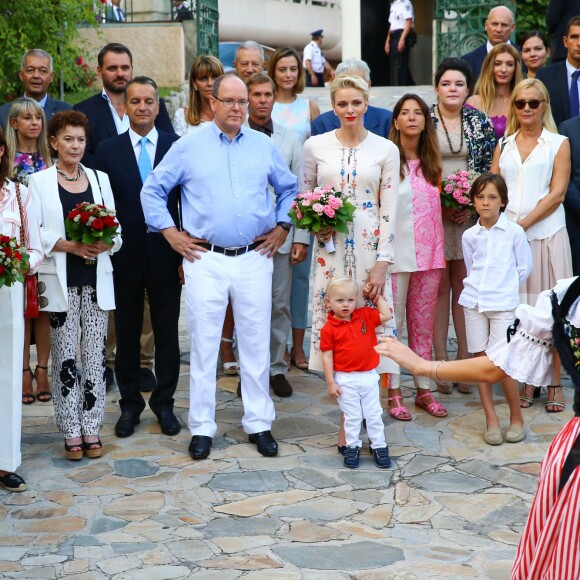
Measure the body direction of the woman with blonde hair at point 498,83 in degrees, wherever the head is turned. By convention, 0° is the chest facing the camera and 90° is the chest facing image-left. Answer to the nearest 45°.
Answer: approximately 0°

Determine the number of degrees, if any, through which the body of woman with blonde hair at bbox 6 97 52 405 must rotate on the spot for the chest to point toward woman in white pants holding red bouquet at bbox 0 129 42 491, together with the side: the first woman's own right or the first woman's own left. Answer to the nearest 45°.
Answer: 0° — they already face them

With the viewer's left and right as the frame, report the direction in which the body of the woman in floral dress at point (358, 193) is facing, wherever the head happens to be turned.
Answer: facing the viewer

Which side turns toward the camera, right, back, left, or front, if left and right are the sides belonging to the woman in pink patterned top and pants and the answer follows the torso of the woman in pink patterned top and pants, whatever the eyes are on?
front

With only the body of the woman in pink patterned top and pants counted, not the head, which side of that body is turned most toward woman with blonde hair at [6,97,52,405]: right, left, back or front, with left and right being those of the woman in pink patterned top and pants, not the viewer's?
right

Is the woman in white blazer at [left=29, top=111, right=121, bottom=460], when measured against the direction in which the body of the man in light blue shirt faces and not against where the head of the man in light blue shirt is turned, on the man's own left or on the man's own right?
on the man's own right

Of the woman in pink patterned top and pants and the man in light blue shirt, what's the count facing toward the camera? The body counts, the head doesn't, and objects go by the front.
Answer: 2

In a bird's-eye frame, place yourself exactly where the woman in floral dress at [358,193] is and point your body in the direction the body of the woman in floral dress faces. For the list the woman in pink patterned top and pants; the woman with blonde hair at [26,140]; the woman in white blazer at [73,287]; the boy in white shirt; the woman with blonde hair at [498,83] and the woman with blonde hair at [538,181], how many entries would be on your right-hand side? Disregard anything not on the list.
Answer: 2

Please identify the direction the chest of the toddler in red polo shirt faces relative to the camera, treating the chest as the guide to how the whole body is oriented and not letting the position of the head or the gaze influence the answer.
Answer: toward the camera

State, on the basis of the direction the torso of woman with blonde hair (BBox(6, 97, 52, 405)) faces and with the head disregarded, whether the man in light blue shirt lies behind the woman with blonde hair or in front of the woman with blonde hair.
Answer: in front

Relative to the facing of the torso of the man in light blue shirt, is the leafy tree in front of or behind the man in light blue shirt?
behind

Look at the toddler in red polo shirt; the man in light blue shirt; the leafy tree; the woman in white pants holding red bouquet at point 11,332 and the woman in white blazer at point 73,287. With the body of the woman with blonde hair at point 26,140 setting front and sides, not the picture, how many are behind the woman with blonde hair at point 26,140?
1

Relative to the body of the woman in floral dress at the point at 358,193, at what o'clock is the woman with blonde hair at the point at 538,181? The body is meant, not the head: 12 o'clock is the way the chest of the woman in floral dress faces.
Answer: The woman with blonde hair is roughly at 8 o'clock from the woman in floral dress.
